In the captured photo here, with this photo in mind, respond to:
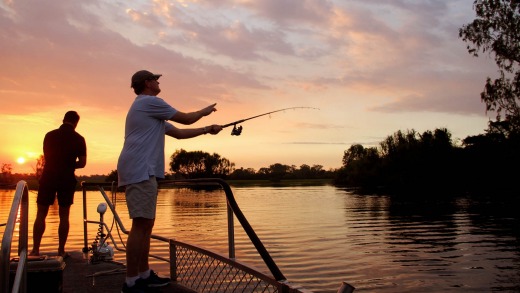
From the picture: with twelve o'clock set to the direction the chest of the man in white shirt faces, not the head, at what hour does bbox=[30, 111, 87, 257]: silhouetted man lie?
The silhouetted man is roughly at 8 o'clock from the man in white shirt.

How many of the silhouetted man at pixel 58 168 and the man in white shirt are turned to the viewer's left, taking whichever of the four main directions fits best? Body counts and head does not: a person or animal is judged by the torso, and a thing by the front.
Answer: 0

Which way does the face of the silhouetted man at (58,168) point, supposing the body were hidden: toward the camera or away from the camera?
away from the camera

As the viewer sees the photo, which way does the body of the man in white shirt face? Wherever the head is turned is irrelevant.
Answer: to the viewer's right

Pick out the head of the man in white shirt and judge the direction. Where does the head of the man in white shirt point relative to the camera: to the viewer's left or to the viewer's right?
to the viewer's right

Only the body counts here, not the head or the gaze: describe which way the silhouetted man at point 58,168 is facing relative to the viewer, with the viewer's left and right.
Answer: facing away from the viewer and to the right of the viewer

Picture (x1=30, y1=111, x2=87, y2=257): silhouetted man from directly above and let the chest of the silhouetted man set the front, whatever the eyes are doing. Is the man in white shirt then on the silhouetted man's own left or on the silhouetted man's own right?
on the silhouetted man's own right
